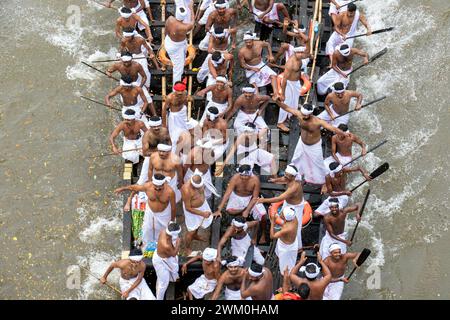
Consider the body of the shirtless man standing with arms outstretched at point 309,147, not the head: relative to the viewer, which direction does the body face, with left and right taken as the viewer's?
facing the viewer

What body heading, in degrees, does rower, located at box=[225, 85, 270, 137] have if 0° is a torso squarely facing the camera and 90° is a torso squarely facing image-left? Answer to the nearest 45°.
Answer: approximately 0°

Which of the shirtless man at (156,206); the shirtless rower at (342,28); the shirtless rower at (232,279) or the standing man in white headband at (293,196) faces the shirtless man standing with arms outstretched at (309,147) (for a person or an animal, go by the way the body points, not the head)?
the shirtless rower at (342,28)

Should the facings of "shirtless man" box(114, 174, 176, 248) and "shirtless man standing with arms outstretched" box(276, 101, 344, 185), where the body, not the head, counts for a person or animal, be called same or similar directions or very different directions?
same or similar directions

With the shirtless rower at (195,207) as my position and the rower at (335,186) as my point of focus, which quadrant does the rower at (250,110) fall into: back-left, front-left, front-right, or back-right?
front-left

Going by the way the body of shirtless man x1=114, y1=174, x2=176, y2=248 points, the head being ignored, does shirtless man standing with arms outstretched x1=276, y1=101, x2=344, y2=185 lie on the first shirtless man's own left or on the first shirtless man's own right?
on the first shirtless man's own left

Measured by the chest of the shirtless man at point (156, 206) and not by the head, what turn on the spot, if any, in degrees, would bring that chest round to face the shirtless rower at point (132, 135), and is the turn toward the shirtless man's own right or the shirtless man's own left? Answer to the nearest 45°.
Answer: approximately 180°

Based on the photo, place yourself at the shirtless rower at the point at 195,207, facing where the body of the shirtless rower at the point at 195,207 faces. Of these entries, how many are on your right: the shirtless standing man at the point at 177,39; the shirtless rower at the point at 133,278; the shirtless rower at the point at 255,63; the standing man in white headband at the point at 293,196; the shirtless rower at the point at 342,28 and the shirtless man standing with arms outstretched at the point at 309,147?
1

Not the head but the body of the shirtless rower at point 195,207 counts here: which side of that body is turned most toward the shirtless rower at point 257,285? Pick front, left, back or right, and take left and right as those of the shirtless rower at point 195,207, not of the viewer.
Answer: front

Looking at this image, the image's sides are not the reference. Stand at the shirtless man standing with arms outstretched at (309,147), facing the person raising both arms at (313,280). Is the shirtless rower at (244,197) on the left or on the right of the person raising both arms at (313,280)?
right
